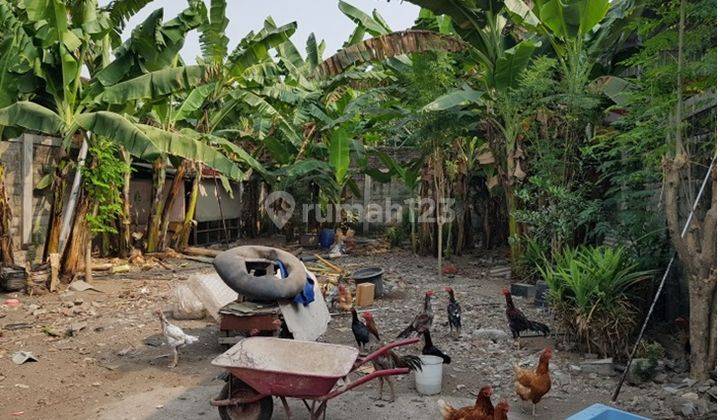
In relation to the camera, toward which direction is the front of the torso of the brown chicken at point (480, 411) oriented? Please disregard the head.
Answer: to the viewer's right

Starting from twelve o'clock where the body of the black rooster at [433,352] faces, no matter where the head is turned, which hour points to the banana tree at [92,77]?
The banana tree is roughly at 1 o'clock from the black rooster.

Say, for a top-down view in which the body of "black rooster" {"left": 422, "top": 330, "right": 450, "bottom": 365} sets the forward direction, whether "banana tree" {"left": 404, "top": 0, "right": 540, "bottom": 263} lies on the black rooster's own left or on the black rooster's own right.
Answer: on the black rooster's own right

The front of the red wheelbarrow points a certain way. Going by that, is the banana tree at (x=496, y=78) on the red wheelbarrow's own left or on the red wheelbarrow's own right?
on the red wheelbarrow's own right

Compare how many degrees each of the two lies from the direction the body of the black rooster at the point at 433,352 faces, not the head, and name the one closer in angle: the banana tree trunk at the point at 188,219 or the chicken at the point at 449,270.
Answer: the banana tree trunk

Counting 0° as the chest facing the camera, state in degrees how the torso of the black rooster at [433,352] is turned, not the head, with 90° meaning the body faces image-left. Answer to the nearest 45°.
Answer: approximately 90°

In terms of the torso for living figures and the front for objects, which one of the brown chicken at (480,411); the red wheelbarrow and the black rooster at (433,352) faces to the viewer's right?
the brown chicken

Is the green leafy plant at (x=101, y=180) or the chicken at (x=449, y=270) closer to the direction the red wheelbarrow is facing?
the green leafy plant

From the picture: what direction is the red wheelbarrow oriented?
to the viewer's left

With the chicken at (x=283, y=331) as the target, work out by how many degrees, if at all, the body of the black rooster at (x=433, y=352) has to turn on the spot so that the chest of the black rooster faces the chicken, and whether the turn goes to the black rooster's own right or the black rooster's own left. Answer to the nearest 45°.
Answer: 0° — it already faces it

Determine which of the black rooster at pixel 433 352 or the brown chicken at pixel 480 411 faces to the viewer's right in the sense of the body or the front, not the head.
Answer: the brown chicken
